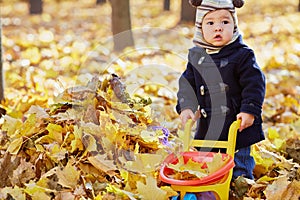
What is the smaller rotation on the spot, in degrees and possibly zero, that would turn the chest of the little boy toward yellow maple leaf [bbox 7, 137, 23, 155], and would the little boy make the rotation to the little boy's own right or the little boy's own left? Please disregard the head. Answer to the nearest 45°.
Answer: approximately 90° to the little boy's own right

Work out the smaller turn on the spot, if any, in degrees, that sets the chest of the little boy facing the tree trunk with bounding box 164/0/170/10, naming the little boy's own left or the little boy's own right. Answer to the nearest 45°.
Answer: approximately 180°

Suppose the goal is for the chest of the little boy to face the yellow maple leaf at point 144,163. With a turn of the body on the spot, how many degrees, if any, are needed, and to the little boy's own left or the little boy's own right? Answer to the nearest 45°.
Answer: approximately 45° to the little boy's own right

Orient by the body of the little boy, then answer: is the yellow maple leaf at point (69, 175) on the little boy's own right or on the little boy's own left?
on the little boy's own right

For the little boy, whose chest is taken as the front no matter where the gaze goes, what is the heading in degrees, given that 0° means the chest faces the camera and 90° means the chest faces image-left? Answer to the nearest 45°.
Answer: approximately 0°

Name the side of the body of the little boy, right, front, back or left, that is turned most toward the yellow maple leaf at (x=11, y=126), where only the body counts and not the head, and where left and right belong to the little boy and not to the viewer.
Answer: right

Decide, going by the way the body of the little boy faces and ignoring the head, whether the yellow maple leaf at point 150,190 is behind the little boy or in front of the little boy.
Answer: in front

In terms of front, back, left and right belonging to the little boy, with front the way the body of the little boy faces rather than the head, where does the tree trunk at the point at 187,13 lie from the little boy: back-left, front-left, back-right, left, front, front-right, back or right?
back

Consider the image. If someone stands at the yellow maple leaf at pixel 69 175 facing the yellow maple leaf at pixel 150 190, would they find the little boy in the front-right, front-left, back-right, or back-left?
front-left

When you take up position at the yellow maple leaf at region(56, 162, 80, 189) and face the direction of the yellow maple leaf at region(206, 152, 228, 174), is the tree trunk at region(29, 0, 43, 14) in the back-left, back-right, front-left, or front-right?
back-left

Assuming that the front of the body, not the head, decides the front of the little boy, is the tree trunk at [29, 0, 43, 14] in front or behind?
behind

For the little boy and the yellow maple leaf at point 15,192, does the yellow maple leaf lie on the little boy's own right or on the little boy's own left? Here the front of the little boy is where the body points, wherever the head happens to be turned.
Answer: on the little boy's own right

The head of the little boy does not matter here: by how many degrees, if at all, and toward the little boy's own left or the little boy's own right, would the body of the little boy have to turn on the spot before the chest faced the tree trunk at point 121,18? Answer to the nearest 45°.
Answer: approximately 180°
